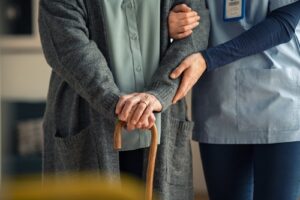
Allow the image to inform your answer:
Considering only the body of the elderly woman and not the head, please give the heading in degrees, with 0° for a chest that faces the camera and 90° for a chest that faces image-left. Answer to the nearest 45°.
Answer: approximately 0°

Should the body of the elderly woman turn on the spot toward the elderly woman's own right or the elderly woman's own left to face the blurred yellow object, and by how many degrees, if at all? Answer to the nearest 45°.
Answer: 0° — they already face it
